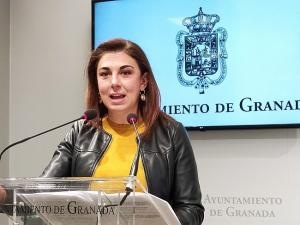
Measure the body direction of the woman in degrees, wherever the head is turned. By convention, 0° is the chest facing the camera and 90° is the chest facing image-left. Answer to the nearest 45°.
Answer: approximately 45°

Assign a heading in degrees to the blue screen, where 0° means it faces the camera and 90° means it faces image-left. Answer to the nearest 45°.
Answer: approximately 0°

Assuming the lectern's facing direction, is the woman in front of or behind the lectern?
behind

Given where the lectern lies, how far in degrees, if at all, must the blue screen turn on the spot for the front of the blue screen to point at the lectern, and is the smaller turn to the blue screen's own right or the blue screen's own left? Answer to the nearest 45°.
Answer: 0° — it already faces it

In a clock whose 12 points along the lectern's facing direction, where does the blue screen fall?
The blue screen is roughly at 7 o'clock from the lectern.

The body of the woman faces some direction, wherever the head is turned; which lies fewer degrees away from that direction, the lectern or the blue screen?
the lectern

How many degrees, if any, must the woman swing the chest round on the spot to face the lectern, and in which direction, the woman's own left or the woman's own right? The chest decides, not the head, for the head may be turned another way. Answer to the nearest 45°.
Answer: approximately 45° to the woman's own left

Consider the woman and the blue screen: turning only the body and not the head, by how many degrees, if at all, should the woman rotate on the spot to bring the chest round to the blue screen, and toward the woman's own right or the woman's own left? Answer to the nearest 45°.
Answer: approximately 180°
